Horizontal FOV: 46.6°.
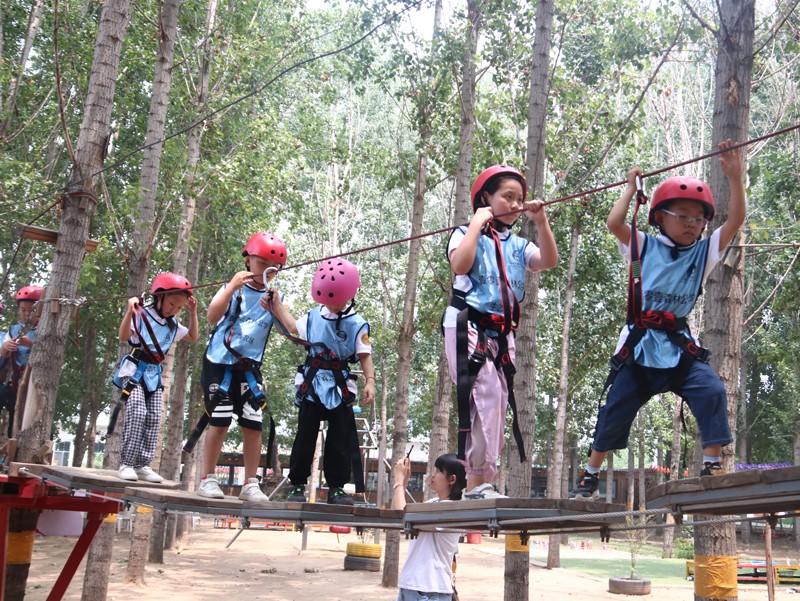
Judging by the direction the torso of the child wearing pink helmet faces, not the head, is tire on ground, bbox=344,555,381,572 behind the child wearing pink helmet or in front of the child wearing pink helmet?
behind

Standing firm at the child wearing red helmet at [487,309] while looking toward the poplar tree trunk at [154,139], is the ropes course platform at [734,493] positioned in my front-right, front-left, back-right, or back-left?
back-right

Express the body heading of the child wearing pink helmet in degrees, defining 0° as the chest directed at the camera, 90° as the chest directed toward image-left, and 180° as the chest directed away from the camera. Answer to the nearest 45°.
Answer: approximately 0°

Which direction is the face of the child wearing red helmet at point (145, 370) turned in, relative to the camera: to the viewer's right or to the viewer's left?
to the viewer's right

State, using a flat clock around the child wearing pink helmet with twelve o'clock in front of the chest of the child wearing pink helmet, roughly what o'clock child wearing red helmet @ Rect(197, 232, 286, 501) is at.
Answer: The child wearing red helmet is roughly at 4 o'clock from the child wearing pink helmet.

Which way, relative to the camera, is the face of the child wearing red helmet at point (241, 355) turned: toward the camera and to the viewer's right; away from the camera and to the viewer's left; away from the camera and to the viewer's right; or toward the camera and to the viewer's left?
toward the camera and to the viewer's right

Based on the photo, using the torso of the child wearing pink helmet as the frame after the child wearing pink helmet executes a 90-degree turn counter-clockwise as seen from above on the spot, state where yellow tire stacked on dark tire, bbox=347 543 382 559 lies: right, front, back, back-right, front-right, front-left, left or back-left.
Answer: left

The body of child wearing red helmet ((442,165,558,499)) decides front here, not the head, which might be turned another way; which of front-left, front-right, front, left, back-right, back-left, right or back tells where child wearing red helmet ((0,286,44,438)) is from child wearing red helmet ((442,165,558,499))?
back
